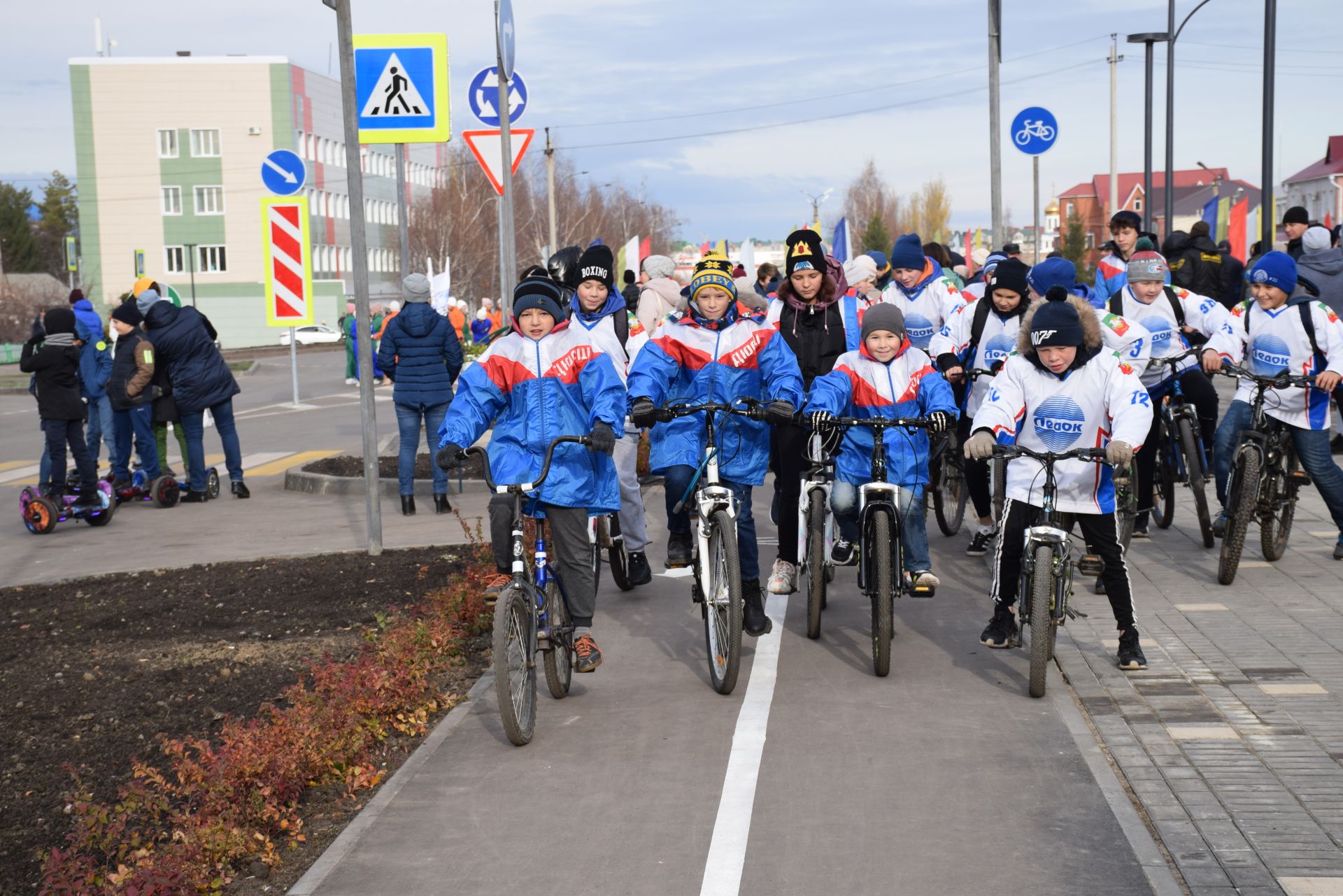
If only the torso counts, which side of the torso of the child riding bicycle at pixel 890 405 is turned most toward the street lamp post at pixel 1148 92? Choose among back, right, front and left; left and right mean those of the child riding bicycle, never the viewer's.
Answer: back

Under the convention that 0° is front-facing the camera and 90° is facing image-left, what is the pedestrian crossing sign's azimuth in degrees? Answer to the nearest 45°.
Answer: approximately 0°

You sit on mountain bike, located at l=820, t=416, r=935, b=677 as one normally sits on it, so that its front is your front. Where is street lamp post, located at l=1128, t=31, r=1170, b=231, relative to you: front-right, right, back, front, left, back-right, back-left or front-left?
back

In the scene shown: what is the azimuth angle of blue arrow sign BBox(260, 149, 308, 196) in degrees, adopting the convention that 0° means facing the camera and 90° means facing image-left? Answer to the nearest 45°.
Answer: approximately 0°

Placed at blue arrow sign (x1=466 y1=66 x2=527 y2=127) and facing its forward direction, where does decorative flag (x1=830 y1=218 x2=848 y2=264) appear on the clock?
The decorative flag is roughly at 7 o'clock from the blue arrow sign.

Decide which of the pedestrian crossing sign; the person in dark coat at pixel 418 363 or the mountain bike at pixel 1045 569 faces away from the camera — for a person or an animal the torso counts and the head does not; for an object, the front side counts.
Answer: the person in dark coat

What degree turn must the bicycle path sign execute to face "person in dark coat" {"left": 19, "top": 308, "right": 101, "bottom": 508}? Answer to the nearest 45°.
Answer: approximately 45° to its right

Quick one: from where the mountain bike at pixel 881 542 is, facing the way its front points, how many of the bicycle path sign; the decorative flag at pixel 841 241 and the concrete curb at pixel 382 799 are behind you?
2

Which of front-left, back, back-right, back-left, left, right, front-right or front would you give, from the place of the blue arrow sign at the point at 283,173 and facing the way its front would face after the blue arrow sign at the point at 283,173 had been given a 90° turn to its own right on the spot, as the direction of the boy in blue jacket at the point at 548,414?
left

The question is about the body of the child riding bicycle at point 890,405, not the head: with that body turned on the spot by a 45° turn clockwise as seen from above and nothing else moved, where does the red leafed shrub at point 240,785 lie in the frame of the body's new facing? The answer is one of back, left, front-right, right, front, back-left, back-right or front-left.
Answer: front
